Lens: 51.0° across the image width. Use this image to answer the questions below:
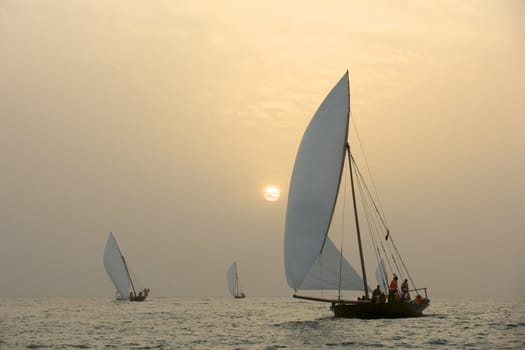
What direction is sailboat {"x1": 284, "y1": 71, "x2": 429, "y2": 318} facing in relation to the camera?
to the viewer's left

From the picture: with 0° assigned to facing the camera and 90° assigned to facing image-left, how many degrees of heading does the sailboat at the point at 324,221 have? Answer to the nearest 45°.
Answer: approximately 90°
